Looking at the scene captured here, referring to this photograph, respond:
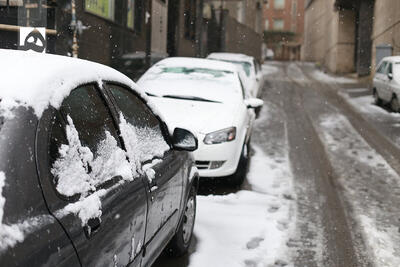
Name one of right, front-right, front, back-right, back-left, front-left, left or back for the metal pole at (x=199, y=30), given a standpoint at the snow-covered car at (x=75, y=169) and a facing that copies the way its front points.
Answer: front-left

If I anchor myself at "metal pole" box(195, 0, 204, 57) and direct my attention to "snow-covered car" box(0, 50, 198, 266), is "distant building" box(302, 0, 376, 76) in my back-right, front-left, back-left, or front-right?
back-left

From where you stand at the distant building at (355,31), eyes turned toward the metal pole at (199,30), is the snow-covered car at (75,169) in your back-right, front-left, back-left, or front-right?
front-left

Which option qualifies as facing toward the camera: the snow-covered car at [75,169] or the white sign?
the white sign

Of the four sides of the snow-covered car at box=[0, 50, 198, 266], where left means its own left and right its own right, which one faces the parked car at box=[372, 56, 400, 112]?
front

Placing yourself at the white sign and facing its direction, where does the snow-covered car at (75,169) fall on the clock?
The snow-covered car is roughly at 12 o'clock from the white sign.

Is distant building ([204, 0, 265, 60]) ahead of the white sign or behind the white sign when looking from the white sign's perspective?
behind

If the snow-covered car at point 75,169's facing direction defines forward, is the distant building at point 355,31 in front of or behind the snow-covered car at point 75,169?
in front

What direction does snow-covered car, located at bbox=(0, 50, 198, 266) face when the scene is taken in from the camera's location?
facing away from the viewer and to the right of the viewer

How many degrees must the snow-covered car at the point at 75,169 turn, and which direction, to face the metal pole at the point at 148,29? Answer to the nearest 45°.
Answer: approximately 45° to its left

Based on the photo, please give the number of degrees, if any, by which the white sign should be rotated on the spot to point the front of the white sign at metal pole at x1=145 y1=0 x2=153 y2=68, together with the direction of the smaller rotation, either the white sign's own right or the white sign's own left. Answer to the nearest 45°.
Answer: approximately 180°

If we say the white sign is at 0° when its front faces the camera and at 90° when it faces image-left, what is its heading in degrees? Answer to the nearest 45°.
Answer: approximately 0°

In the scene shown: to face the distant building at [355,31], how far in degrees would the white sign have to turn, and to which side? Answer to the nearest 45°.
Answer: approximately 135° to its left
